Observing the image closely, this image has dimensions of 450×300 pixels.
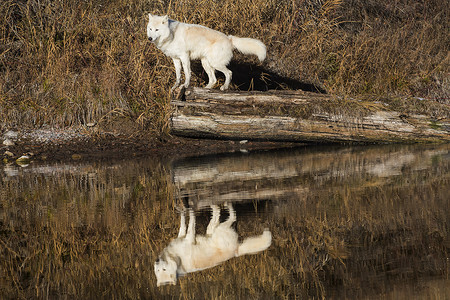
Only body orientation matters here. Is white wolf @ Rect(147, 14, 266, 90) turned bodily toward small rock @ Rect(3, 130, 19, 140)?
yes

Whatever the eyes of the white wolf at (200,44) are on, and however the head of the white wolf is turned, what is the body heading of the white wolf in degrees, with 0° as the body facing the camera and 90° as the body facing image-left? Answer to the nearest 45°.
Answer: approximately 90°

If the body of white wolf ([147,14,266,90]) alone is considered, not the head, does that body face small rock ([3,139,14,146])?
yes
